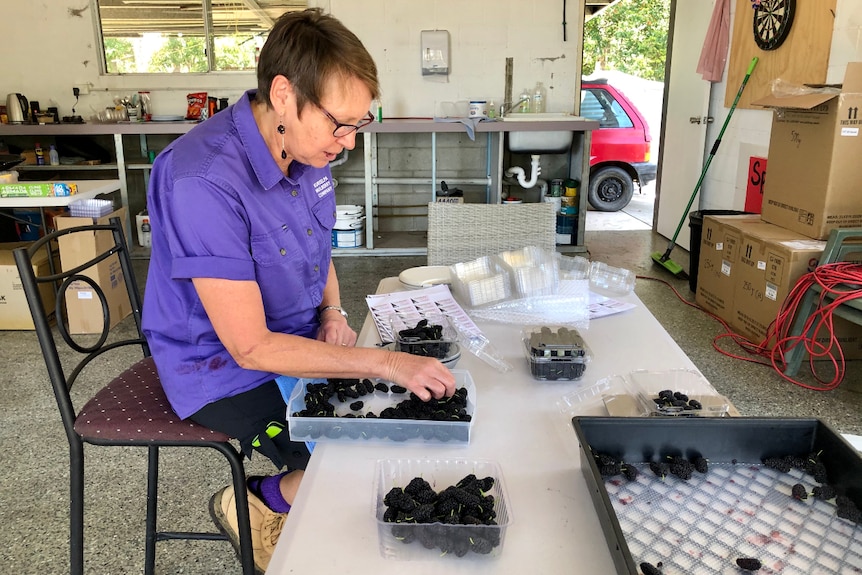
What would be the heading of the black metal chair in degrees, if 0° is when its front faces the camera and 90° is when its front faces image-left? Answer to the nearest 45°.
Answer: approximately 315°

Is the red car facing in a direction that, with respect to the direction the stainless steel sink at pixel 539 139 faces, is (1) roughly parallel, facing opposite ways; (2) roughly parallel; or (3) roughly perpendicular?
roughly perpendicular

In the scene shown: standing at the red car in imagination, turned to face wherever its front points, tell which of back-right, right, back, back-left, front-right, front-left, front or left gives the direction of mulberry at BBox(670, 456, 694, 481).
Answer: left

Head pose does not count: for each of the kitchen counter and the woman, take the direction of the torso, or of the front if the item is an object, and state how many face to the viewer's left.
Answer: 0

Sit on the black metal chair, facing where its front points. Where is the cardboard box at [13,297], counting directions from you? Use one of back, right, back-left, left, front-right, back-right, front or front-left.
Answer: back-left

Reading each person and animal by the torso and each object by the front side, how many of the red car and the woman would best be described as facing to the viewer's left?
1

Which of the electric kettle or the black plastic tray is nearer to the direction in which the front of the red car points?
the electric kettle
